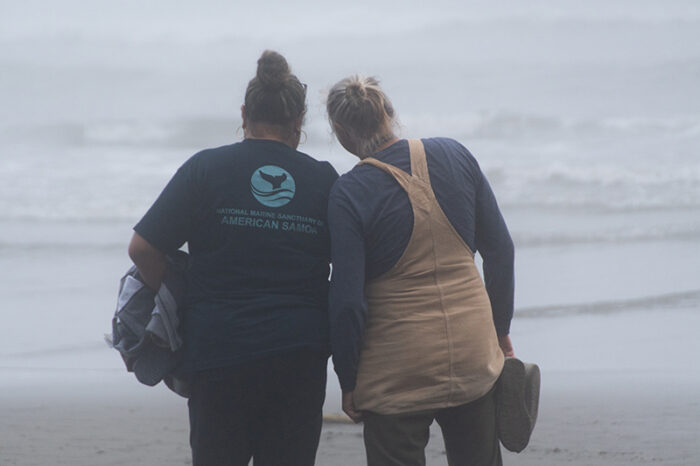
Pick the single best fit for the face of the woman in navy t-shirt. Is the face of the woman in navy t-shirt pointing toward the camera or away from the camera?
away from the camera

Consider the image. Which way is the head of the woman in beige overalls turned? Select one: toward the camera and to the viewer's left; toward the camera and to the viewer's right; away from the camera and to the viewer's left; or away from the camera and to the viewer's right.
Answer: away from the camera and to the viewer's left

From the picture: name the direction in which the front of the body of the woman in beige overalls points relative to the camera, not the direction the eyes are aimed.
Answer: away from the camera
